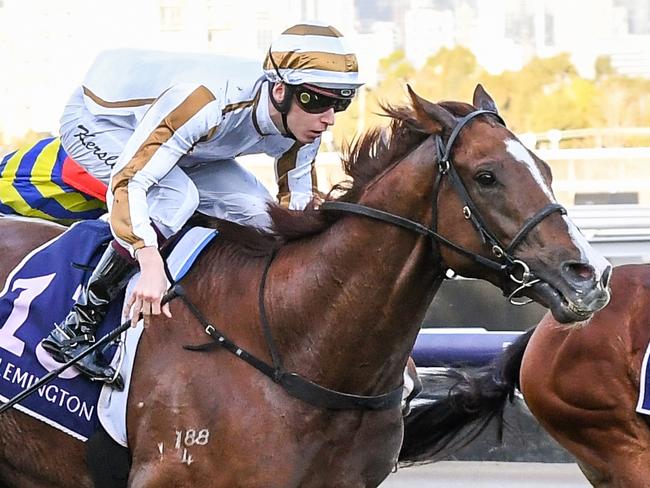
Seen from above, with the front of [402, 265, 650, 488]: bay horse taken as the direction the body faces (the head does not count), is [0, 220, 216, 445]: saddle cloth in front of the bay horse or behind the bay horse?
behind

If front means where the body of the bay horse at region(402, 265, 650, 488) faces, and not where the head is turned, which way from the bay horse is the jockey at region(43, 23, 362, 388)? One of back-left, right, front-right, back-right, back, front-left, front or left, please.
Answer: back-right

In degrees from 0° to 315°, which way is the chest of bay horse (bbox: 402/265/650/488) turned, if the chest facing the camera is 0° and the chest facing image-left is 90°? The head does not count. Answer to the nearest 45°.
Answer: approximately 270°

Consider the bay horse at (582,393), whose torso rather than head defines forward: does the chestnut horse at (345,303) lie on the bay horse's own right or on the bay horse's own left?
on the bay horse's own right
